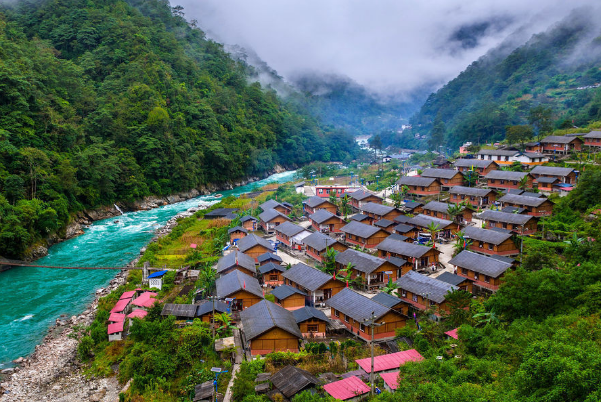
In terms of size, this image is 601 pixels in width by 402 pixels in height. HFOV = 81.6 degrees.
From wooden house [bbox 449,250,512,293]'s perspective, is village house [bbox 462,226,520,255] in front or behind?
behind

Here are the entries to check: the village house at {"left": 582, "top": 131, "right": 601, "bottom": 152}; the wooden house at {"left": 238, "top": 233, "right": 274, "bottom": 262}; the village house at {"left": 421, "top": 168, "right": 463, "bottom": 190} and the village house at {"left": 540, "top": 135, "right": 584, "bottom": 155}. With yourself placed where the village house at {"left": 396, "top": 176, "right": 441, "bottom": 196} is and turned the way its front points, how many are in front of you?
1

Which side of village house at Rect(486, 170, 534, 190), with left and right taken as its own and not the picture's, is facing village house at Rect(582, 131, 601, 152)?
back

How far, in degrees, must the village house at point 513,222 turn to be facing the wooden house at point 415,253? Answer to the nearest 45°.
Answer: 0° — it already faces it

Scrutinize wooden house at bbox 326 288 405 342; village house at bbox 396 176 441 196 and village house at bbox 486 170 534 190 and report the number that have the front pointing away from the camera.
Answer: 0

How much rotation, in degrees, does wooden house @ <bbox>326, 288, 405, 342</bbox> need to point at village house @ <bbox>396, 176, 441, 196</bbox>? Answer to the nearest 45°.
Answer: approximately 135° to its right

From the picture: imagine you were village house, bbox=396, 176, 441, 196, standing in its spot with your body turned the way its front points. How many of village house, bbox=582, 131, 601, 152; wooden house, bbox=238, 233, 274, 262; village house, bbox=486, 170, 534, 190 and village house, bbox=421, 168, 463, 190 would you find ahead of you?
1

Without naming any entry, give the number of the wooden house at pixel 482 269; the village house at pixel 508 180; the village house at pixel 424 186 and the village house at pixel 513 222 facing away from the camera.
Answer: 0

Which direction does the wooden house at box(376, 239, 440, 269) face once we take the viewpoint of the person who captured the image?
facing the viewer and to the left of the viewer

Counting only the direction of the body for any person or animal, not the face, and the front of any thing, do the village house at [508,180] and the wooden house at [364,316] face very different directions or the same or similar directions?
same or similar directions

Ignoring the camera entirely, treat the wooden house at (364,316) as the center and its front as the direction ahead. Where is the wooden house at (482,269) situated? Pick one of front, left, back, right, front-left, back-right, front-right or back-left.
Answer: back

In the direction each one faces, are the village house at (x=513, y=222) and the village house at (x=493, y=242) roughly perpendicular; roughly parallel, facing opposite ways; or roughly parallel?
roughly parallel

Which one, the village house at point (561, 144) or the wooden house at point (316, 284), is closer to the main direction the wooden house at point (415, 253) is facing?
the wooden house

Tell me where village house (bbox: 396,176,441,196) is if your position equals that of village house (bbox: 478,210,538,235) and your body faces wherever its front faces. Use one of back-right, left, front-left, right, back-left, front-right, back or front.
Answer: right

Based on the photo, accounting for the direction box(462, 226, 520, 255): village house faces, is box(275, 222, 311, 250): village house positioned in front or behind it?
in front

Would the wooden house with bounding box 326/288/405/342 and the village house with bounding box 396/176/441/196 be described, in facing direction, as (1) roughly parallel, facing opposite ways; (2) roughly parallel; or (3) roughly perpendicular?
roughly parallel

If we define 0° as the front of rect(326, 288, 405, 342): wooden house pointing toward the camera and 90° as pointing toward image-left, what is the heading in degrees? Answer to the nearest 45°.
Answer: approximately 45°
